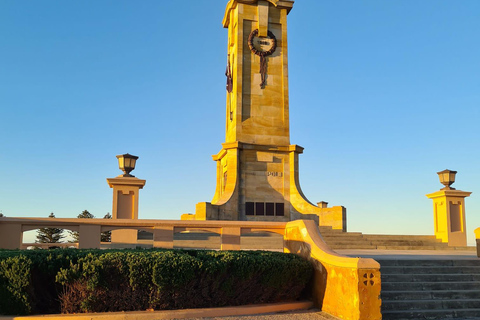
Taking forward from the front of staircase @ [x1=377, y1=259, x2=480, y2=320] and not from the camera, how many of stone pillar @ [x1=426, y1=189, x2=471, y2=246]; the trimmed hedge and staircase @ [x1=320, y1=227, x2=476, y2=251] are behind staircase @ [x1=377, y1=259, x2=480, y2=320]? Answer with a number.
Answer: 2

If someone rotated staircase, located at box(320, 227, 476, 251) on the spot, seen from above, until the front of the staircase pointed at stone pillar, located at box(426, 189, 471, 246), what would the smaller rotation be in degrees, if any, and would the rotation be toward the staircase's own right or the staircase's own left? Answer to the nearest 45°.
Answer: approximately 135° to the staircase's own left

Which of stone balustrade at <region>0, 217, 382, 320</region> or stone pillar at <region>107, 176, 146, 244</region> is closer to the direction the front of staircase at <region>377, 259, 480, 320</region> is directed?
the stone balustrade

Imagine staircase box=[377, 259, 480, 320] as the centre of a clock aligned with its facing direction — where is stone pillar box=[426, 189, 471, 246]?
The stone pillar is roughly at 6 o'clock from the staircase.

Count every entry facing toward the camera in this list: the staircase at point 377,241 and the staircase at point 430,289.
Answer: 2

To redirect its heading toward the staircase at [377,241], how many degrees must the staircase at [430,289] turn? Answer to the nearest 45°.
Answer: approximately 180°

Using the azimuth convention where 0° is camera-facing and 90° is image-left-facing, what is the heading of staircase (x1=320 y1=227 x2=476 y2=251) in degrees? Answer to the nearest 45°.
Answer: approximately 0°

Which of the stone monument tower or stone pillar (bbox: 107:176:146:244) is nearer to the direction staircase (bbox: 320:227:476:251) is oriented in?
the stone pillar

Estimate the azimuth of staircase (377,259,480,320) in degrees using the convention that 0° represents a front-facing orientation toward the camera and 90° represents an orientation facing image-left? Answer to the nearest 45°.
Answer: approximately 0°

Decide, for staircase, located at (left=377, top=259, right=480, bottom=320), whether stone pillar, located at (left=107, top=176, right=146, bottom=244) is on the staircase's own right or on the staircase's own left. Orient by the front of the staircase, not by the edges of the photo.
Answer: on the staircase's own right

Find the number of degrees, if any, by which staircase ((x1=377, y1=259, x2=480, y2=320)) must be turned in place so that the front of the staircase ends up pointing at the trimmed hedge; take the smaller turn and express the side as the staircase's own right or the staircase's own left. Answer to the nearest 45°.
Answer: approximately 45° to the staircase's own right

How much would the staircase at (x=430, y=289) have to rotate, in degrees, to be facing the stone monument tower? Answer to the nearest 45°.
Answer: approximately 135° to its right

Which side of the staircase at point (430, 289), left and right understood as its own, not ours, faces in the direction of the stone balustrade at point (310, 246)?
right
